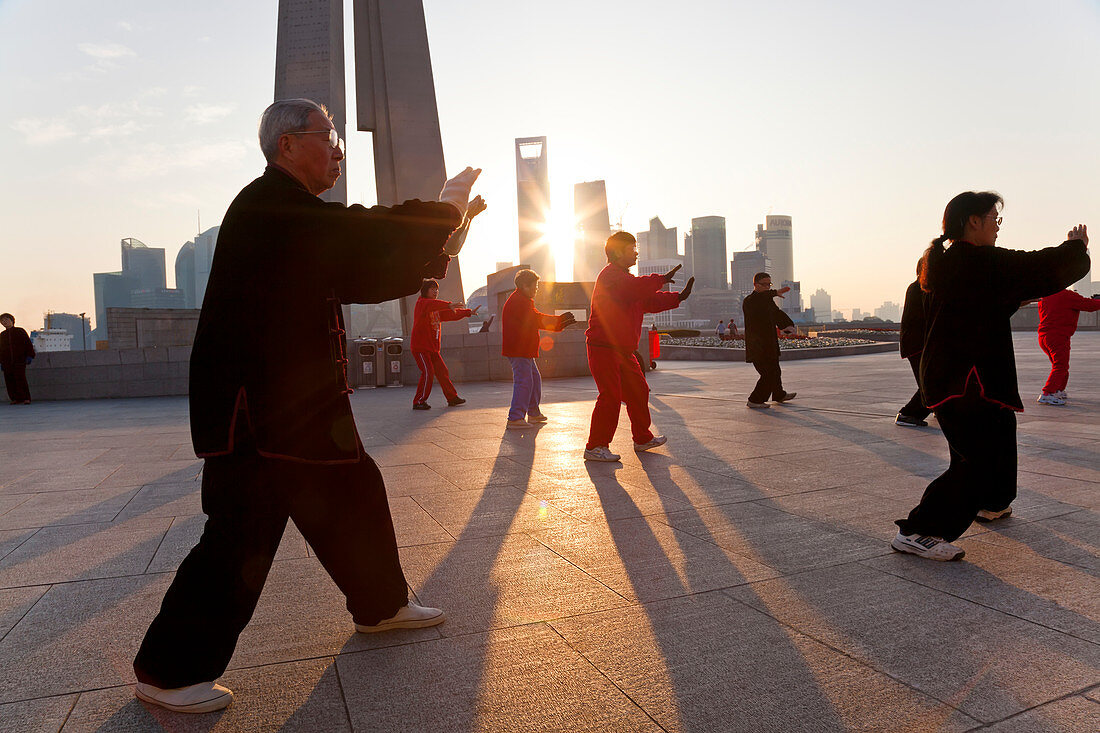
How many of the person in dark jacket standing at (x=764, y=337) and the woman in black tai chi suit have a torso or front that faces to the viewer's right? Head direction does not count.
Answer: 2

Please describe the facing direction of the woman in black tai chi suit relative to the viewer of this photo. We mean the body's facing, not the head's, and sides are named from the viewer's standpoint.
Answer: facing to the right of the viewer

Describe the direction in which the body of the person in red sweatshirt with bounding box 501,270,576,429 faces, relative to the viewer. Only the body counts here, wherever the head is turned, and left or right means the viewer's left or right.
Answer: facing to the right of the viewer

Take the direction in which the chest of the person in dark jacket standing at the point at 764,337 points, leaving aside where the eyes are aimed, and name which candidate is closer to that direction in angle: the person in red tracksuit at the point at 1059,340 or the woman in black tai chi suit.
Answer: the person in red tracksuit

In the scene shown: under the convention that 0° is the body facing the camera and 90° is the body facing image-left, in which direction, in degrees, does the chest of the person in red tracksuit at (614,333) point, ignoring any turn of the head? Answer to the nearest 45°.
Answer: approximately 270°

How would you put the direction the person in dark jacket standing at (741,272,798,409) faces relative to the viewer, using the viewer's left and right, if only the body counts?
facing to the right of the viewer

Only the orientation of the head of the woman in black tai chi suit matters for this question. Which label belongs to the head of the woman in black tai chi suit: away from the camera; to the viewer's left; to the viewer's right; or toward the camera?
to the viewer's right

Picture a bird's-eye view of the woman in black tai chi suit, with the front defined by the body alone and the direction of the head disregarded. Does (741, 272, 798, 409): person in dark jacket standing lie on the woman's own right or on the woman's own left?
on the woman's own left

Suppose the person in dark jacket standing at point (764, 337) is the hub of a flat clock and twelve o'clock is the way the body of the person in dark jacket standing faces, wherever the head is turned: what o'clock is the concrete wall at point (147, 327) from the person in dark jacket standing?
The concrete wall is roughly at 7 o'clock from the person in dark jacket standing.

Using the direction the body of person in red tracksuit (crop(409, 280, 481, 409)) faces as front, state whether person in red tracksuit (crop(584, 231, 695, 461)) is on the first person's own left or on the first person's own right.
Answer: on the first person's own right

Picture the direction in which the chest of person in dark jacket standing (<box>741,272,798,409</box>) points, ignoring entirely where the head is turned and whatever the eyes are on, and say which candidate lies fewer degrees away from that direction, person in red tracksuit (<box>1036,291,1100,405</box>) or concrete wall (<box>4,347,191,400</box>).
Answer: the person in red tracksuit

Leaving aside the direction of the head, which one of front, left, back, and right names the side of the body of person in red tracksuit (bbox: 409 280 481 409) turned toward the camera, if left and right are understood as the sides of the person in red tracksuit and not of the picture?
right

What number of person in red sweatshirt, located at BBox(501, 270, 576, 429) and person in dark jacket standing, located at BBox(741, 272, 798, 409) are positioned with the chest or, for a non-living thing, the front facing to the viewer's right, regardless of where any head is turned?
2
